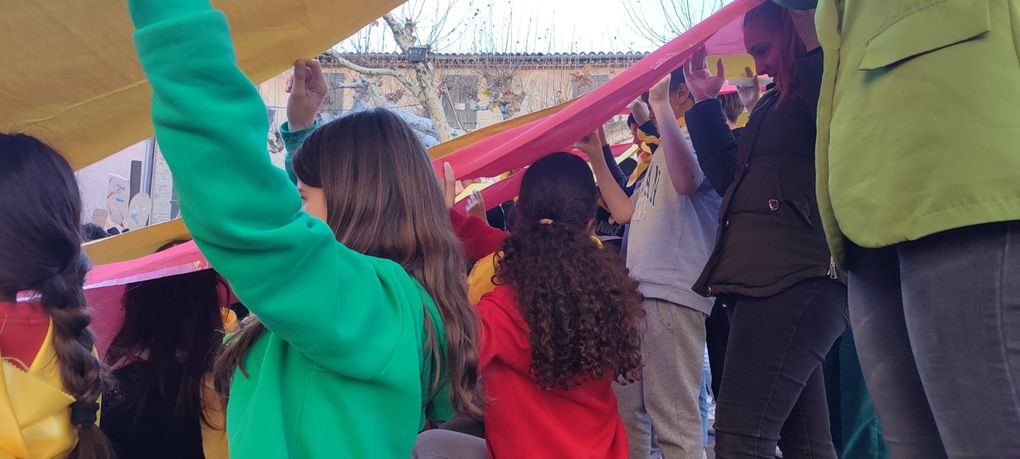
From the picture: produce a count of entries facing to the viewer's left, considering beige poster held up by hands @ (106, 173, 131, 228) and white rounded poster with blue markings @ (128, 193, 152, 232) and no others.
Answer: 0

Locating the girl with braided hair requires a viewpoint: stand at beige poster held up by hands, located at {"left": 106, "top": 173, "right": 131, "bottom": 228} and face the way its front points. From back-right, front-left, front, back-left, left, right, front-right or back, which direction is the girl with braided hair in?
front-right

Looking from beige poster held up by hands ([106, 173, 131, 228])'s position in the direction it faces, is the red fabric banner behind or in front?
in front

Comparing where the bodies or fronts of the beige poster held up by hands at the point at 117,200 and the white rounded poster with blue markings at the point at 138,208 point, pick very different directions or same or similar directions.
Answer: same or similar directions

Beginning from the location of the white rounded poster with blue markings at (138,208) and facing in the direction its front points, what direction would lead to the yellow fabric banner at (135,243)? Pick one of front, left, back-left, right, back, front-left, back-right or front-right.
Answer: front-right

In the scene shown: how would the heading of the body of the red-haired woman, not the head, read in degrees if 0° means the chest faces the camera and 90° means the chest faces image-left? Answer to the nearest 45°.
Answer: approximately 90°

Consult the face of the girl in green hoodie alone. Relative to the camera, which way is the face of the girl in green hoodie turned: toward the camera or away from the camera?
away from the camera

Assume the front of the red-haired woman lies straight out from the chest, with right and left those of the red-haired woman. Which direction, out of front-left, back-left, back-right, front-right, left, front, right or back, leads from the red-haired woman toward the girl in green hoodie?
front-left

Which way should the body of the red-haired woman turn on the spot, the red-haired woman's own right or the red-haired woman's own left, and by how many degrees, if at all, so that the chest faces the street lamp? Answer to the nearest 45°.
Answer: approximately 45° to the red-haired woman's own right

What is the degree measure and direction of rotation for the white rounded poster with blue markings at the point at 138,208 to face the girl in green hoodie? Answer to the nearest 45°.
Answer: approximately 45° to its right

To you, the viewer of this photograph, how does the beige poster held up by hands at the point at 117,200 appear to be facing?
facing the viewer and to the right of the viewer

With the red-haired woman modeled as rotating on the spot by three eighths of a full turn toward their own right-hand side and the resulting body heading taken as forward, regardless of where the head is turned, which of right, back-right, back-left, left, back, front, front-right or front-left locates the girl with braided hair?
back

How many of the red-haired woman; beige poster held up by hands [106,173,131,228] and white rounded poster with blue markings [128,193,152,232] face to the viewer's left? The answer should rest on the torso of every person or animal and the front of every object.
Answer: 1

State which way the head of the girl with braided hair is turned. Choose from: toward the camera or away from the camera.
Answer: away from the camera

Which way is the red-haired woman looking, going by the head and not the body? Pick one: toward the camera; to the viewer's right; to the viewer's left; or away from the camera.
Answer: to the viewer's left

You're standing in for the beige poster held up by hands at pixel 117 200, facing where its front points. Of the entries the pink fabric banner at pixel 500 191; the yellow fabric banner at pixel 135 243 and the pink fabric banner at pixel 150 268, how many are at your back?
0

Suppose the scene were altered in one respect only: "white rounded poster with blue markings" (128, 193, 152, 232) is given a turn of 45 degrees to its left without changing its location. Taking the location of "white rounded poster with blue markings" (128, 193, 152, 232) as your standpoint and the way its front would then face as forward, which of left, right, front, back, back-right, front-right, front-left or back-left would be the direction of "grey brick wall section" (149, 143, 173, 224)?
left

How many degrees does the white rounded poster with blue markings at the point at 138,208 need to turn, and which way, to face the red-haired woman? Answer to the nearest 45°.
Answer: approximately 45° to its right
